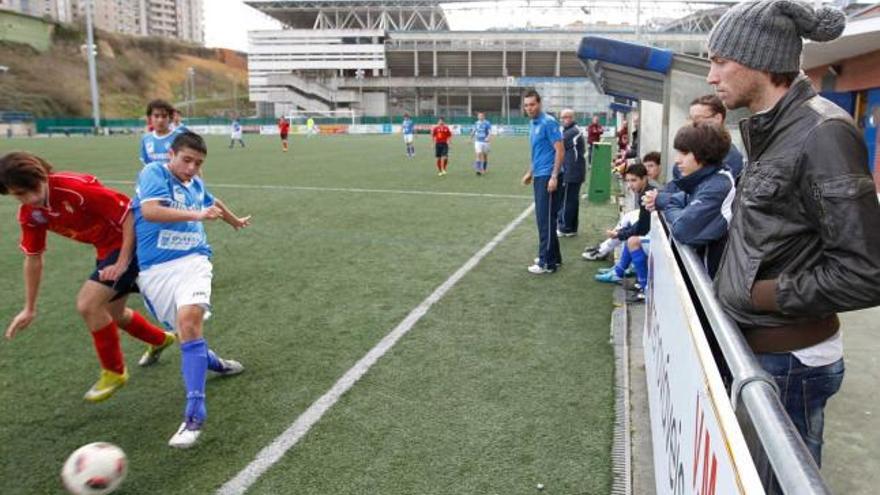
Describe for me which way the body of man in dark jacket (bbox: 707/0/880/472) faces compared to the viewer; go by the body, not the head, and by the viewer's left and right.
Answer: facing to the left of the viewer

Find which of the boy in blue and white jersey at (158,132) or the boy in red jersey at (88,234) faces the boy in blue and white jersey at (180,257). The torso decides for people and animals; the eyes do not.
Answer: the boy in blue and white jersey at (158,132)

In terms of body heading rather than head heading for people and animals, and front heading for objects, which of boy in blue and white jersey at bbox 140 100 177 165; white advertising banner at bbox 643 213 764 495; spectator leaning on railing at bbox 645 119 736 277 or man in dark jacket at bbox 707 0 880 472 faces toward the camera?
the boy in blue and white jersey

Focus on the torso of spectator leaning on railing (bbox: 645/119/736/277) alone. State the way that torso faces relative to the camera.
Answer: to the viewer's left

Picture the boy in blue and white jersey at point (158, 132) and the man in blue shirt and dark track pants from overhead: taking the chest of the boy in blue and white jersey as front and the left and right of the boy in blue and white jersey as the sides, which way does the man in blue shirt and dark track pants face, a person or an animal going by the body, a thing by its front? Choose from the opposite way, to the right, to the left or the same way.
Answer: to the right

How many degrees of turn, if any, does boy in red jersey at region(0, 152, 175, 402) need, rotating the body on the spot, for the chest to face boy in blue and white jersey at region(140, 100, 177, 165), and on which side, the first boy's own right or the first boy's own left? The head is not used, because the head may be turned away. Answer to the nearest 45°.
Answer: approximately 135° to the first boy's own right

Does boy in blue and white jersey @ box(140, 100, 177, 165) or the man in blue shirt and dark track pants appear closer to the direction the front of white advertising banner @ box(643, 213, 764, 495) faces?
the boy in blue and white jersey

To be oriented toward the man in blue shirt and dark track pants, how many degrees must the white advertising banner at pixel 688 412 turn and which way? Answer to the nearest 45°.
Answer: approximately 90° to its right

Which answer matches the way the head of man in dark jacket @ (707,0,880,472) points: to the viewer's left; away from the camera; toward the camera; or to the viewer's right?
to the viewer's left
